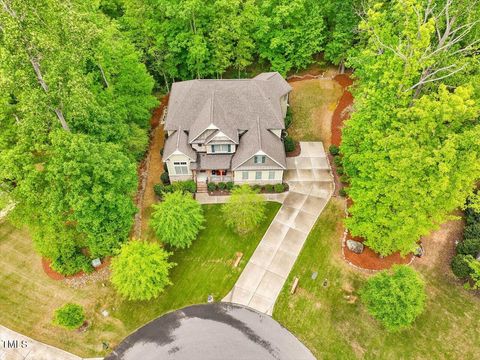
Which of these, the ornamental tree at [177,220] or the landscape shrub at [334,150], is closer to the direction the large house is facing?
the ornamental tree

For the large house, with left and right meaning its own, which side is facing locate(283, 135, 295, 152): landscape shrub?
left

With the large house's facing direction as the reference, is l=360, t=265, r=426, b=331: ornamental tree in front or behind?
in front

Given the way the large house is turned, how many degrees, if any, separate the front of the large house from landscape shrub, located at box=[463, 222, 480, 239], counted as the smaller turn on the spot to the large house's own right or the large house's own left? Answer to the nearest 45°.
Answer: approximately 45° to the large house's own left

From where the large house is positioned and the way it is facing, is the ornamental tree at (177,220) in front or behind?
in front

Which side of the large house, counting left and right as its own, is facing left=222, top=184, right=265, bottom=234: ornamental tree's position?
front

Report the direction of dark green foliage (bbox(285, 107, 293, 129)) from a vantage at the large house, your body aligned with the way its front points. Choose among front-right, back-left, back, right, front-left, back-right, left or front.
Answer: back-left

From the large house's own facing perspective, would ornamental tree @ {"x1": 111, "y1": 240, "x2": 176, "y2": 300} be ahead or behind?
ahead

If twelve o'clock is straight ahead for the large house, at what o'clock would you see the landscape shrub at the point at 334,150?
The landscape shrub is roughly at 9 o'clock from the large house.

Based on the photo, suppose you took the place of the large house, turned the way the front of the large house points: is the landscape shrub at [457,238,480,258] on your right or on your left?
on your left

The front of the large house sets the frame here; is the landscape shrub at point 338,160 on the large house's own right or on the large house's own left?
on the large house's own left

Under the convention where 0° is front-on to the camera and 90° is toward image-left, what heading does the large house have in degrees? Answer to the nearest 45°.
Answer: approximately 0°

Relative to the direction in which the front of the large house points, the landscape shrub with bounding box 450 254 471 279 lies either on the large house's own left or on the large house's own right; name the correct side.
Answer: on the large house's own left

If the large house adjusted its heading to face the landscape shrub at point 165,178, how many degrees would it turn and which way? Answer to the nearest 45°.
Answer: approximately 90° to its right

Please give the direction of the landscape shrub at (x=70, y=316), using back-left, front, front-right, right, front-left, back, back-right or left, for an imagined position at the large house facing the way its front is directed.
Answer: front-right
